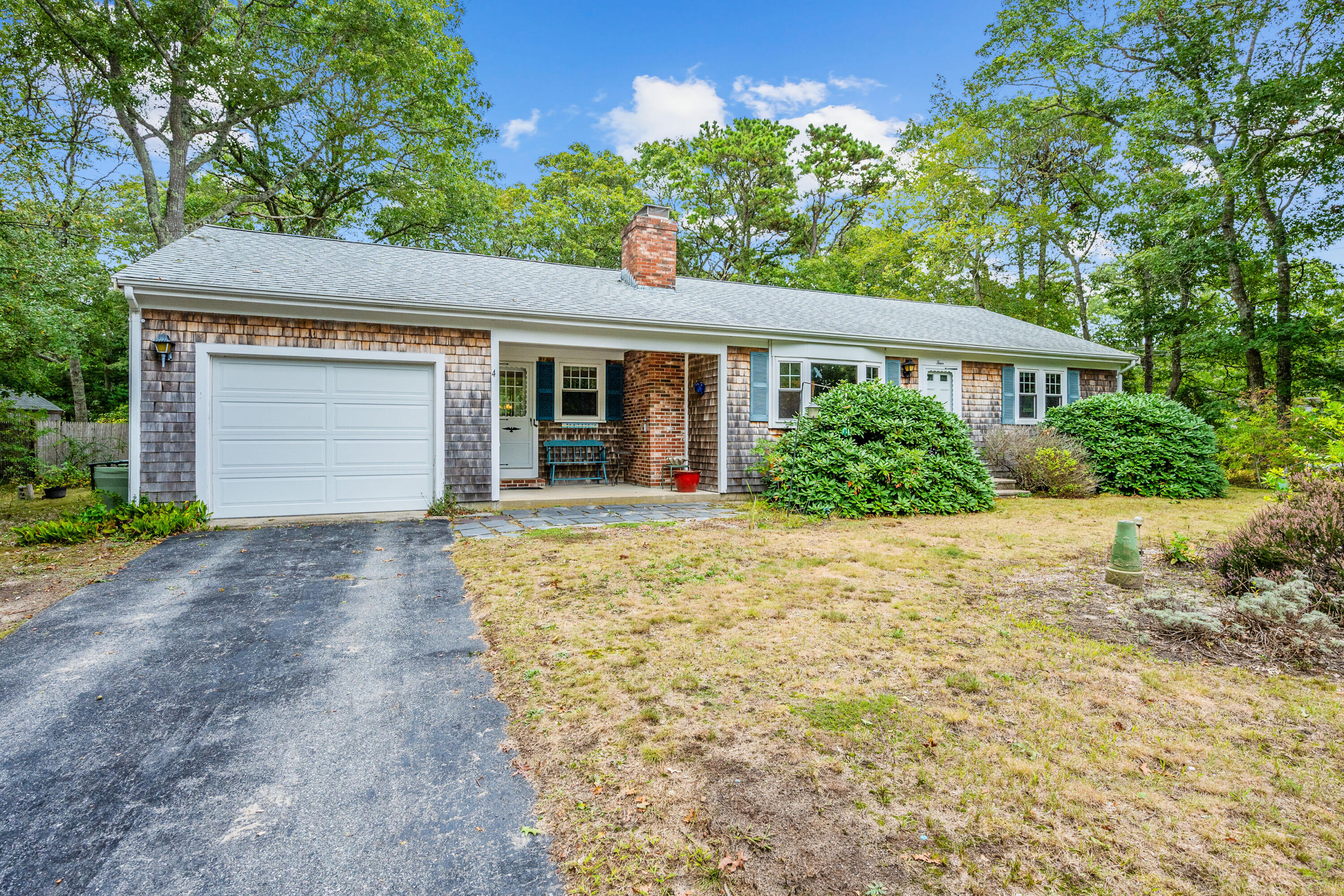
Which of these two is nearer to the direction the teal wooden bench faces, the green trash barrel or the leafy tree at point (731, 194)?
the green trash barrel

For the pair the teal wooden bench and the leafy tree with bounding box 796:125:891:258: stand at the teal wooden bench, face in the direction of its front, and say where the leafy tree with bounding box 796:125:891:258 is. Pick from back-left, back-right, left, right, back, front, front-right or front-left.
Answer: back-left

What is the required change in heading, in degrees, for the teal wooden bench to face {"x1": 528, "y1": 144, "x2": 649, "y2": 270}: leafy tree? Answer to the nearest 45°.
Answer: approximately 180°

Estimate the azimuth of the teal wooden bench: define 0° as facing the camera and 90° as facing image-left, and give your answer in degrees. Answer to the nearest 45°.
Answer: approximately 0°

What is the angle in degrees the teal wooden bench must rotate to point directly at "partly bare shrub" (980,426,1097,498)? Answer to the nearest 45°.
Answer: approximately 90° to its left

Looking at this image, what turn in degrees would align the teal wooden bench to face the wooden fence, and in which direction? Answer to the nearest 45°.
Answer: approximately 90° to its right

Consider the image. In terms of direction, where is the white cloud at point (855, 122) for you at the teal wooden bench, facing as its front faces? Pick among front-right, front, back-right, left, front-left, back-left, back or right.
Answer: back-left

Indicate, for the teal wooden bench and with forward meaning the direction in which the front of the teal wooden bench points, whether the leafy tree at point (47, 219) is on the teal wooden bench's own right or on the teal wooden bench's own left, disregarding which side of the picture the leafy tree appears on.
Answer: on the teal wooden bench's own right
